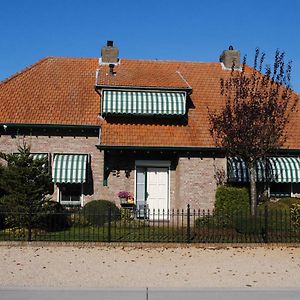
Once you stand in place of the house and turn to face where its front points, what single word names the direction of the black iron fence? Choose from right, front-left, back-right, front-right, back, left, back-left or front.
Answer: front

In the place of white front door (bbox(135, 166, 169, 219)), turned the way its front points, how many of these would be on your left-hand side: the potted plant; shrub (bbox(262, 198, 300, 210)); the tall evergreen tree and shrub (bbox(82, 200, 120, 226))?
1

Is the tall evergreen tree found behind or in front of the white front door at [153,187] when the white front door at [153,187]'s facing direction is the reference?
in front

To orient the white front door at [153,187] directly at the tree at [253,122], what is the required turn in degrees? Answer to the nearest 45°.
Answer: approximately 45° to its left

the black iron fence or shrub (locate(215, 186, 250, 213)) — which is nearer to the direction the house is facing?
the black iron fence

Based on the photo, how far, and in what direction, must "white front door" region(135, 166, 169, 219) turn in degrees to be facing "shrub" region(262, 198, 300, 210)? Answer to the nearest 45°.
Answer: approximately 90° to its left

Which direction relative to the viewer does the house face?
toward the camera

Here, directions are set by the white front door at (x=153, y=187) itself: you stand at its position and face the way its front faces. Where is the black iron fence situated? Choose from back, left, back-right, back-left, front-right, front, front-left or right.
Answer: front

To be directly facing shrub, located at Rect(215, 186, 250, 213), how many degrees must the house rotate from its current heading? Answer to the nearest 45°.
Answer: approximately 90° to its left

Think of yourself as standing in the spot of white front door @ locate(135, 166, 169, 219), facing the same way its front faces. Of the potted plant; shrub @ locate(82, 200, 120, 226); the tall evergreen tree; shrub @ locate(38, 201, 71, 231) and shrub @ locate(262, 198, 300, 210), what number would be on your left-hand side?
1

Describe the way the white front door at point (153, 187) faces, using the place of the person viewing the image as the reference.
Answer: facing the viewer

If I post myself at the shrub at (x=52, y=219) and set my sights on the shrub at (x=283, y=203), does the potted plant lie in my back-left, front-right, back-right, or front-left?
front-left

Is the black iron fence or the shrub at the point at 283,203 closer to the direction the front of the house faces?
the black iron fence

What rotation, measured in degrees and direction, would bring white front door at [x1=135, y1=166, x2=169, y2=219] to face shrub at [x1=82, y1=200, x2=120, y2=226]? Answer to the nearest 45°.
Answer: approximately 45° to its right
